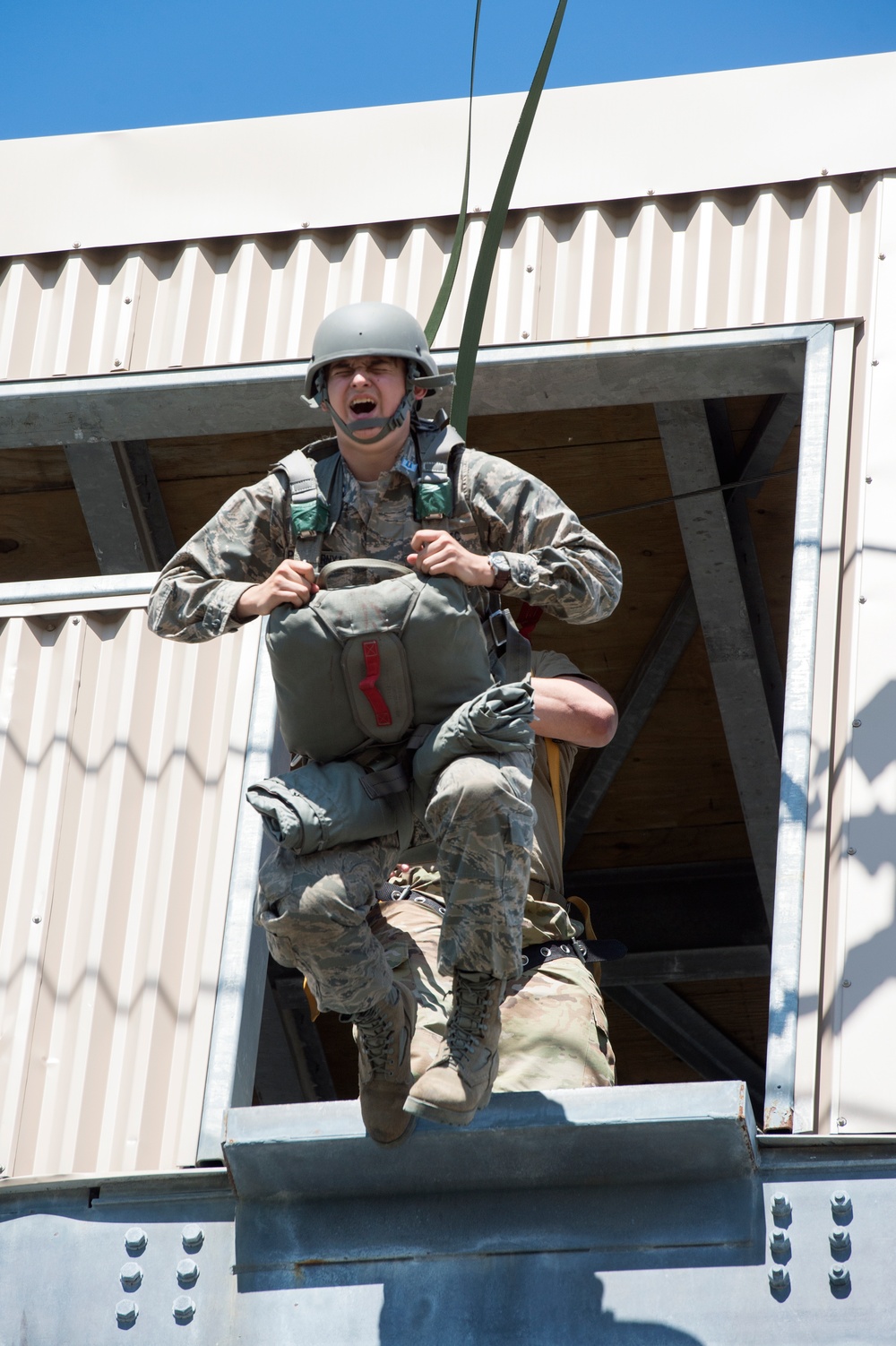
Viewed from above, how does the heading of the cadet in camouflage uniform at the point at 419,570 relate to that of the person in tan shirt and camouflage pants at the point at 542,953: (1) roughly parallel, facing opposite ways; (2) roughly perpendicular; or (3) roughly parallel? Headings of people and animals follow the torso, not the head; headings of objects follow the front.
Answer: roughly parallel

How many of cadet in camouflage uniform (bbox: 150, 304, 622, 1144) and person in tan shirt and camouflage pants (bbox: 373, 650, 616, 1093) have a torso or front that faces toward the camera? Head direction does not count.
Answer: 2

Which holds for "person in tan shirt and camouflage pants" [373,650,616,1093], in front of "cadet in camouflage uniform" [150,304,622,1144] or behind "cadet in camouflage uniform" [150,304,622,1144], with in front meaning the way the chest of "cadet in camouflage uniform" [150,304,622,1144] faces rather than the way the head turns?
behind

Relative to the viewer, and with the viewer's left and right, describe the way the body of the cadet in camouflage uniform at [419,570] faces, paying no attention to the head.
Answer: facing the viewer

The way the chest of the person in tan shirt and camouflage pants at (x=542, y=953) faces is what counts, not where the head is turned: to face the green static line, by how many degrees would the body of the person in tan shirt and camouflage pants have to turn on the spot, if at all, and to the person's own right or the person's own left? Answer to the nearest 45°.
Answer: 0° — they already face it
